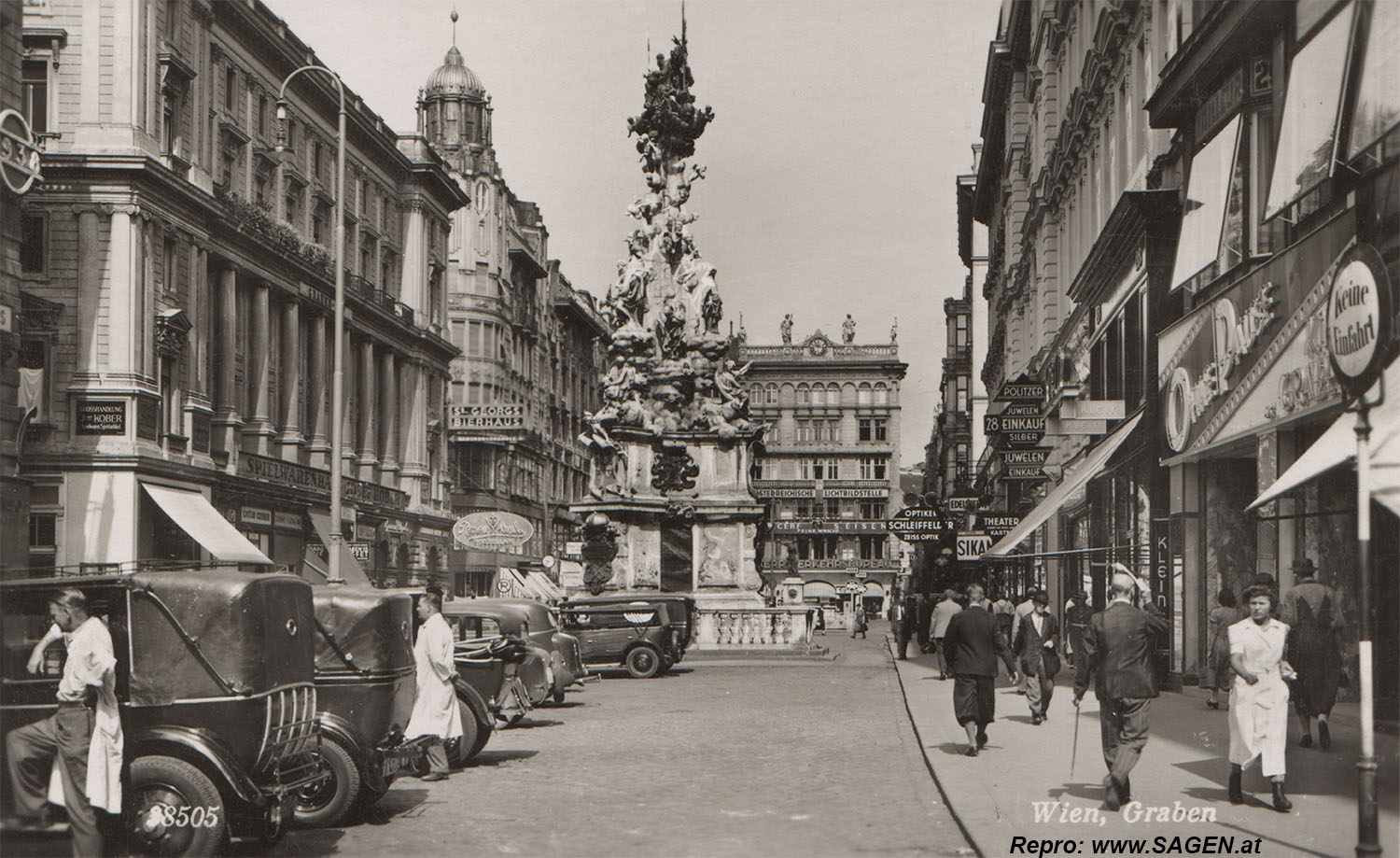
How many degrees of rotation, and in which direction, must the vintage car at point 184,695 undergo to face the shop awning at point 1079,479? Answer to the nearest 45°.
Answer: approximately 90° to its right

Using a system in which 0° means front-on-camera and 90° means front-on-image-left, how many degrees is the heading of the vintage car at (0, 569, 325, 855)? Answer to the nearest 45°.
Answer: approximately 135°

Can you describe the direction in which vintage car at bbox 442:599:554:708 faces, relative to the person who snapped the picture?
facing away from the viewer and to the left of the viewer

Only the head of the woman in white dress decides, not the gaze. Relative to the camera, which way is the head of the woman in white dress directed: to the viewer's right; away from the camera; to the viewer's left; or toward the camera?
toward the camera

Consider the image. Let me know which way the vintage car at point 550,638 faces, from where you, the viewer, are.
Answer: facing away from the viewer and to the left of the viewer

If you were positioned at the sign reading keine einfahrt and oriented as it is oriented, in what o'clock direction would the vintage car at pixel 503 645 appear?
The vintage car is roughly at 3 o'clock from the sign reading keine einfahrt.

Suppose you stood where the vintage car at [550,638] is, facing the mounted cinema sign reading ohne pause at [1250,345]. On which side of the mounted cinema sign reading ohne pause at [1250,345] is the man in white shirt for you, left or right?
right

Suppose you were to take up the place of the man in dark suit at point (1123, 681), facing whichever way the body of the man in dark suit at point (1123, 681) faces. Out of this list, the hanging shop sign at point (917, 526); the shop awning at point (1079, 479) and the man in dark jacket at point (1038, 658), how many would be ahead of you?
3

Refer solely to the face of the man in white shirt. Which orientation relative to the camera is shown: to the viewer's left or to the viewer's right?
to the viewer's left

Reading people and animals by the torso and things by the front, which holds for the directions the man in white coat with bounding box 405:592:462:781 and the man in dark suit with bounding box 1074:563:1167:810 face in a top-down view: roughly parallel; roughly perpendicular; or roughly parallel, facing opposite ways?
roughly perpendicular

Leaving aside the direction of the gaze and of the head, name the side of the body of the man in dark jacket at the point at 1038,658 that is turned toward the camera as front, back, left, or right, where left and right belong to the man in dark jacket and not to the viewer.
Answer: front

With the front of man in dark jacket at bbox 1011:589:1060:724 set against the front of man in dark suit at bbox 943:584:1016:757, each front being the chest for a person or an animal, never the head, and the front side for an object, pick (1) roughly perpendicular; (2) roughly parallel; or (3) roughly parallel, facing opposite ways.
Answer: roughly parallel, facing opposite ways

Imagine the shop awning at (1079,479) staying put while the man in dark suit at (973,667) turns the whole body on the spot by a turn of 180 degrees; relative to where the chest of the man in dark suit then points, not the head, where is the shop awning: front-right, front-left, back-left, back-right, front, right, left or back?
back

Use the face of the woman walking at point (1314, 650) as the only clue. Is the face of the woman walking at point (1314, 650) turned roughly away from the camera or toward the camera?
away from the camera

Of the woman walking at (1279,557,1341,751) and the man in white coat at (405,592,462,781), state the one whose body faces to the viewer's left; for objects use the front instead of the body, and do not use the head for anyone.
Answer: the man in white coat

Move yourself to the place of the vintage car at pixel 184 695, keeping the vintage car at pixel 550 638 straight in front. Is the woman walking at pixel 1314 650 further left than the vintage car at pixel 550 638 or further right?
right

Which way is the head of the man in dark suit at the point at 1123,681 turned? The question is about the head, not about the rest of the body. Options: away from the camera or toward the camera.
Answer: away from the camera
